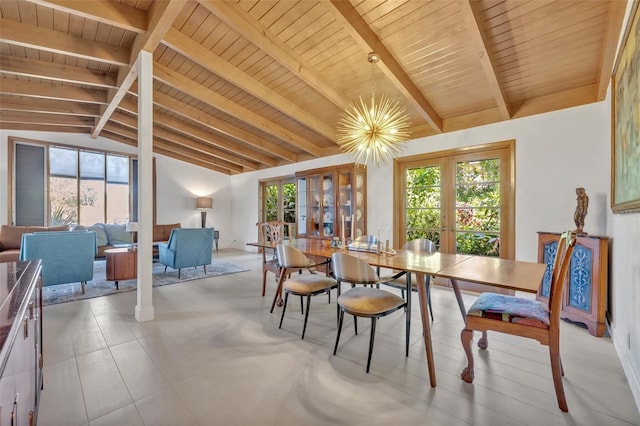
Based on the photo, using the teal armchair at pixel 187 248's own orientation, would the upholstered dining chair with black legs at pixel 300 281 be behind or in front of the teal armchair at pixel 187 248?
behind

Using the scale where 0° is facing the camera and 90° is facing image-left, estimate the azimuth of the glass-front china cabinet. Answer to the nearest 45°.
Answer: approximately 45°

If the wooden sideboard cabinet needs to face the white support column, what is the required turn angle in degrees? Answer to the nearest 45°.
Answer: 0° — it already faces it

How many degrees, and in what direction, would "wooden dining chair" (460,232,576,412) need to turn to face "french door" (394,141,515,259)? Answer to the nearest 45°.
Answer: approximately 90° to its right

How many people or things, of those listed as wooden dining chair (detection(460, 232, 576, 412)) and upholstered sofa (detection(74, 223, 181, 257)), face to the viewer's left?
1

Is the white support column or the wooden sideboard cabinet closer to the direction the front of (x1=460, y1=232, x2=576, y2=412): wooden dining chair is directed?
the white support column

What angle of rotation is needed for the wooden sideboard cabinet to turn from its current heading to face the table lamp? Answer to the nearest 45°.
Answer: approximately 45° to its right

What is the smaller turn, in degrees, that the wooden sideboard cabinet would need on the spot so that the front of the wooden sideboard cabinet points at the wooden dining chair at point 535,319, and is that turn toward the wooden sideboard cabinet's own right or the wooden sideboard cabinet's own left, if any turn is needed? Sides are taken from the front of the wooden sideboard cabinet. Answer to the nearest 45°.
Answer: approximately 45° to the wooden sideboard cabinet's own left

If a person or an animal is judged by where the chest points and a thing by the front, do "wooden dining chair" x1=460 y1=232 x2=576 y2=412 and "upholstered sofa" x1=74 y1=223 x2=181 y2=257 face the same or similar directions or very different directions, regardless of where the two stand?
very different directions

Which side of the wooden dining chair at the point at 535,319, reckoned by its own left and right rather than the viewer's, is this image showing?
left

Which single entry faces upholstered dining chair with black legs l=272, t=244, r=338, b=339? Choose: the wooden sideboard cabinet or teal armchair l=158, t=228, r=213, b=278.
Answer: the wooden sideboard cabinet
